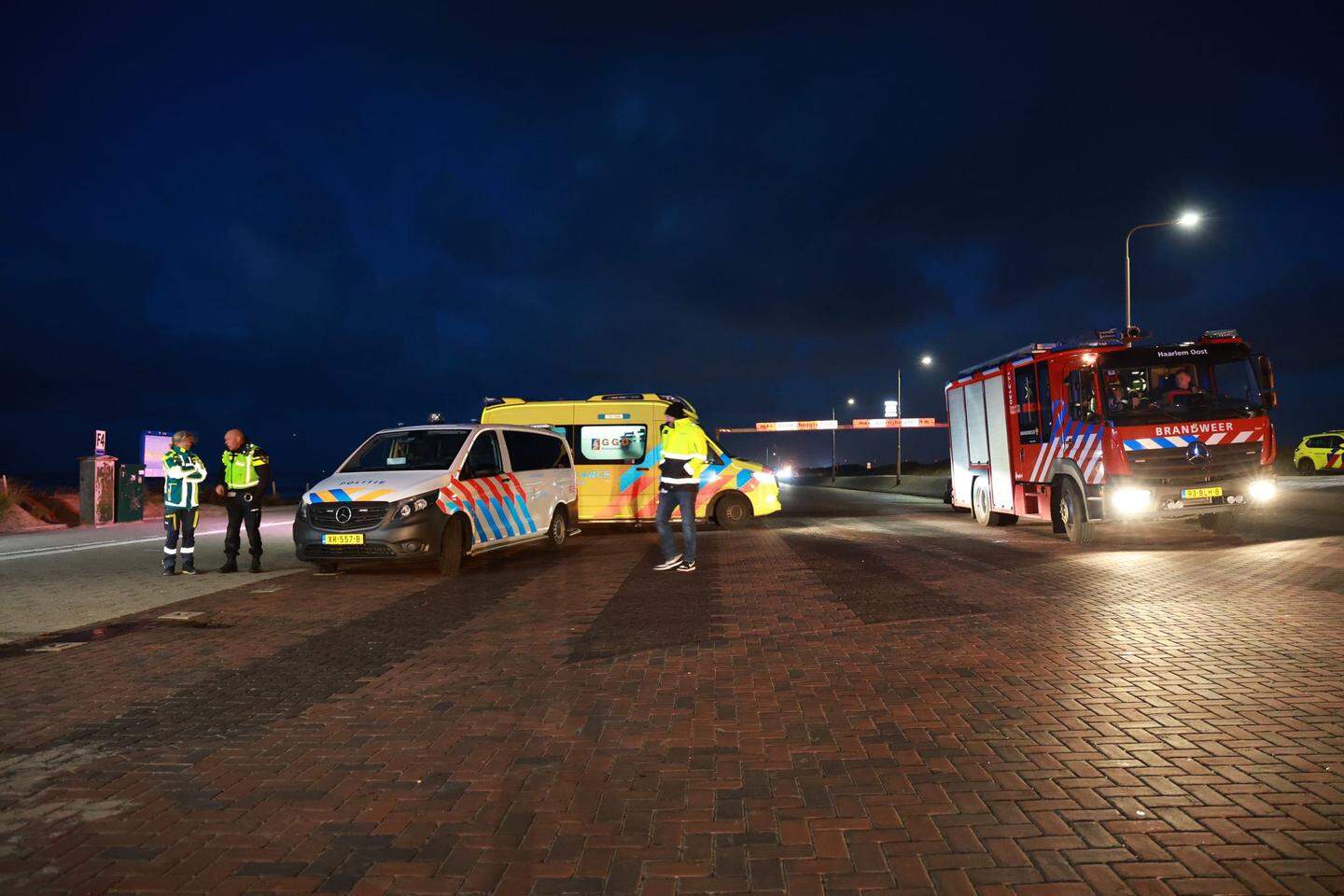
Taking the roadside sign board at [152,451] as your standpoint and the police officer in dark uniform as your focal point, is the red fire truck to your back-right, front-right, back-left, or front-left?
front-left

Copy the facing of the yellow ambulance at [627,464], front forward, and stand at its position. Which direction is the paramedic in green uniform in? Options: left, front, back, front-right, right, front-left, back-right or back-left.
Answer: back-right

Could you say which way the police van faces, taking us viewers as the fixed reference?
facing the viewer and to the left of the viewer

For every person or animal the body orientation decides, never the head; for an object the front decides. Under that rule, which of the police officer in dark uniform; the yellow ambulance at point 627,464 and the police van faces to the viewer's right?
the yellow ambulance

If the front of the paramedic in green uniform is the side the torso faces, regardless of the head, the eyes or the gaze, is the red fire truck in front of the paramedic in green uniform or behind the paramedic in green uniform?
in front

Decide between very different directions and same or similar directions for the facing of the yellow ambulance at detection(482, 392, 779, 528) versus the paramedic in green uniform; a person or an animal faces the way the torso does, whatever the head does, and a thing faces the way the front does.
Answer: same or similar directions

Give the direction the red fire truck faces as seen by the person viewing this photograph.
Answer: facing the viewer and to the right of the viewer

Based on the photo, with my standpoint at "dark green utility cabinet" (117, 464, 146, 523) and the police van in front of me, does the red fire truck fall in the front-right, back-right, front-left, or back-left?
front-left

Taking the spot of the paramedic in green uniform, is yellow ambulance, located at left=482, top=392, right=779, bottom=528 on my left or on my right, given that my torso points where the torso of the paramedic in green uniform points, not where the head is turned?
on my left

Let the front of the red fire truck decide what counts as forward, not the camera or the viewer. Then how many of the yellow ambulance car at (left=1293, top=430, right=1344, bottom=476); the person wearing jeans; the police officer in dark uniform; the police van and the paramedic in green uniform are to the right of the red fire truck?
4

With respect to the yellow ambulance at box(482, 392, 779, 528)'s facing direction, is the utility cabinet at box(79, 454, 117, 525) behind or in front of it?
behind

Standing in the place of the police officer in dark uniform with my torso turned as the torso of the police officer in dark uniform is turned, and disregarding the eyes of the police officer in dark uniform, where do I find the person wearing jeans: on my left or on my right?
on my left

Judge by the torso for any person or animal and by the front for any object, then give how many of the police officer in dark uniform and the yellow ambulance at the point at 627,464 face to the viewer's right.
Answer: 1

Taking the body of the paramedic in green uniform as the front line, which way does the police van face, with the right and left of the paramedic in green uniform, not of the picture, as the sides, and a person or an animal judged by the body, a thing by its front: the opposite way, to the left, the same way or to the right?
to the right

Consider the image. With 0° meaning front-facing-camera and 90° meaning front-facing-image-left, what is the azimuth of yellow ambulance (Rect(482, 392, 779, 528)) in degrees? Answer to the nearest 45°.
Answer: approximately 270°

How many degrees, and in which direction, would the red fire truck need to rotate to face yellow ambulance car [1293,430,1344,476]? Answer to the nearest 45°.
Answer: approximately 135° to its left

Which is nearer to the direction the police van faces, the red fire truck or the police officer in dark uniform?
the police officer in dark uniform
